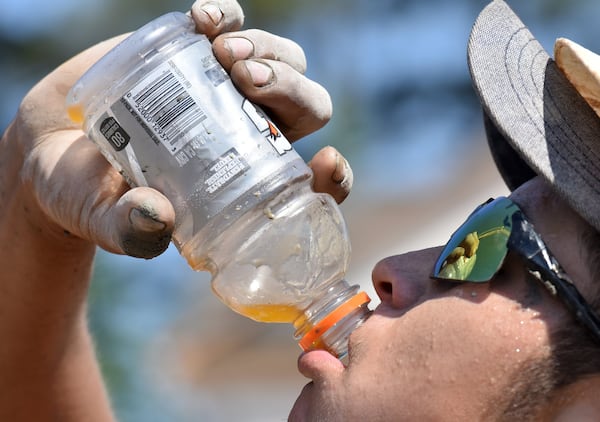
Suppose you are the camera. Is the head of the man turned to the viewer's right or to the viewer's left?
to the viewer's left

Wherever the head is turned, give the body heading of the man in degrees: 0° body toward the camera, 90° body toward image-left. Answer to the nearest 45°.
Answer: approximately 90°
